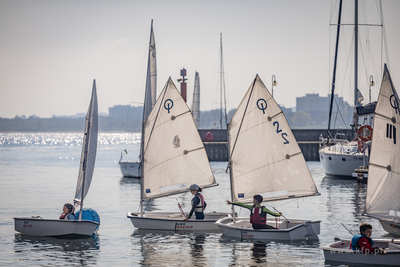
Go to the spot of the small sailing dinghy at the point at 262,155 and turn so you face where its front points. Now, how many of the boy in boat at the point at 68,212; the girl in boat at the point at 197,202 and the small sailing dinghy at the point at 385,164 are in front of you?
2

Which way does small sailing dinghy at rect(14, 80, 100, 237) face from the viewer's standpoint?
to the viewer's right

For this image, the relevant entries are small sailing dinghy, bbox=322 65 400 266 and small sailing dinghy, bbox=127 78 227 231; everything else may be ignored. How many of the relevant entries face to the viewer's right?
1

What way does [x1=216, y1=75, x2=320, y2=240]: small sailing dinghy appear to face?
to the viewer's left

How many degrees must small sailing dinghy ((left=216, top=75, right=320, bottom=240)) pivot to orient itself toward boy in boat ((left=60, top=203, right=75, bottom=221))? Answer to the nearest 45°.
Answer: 0° — it already faces them

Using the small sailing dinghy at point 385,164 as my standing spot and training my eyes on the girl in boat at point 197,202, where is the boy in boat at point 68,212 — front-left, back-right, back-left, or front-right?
front-left

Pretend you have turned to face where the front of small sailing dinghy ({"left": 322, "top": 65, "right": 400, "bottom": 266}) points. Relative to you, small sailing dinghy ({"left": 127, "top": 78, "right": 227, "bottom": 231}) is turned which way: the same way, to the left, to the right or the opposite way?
the opposite way

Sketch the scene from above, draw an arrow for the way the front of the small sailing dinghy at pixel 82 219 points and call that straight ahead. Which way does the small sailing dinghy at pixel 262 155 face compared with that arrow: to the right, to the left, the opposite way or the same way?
the opposite way

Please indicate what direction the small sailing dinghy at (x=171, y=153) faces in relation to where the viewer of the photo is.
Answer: facing to the left of the viewer

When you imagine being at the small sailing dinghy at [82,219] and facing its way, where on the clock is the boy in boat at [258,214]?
The boy in boat is roughly at 1 o'clock from the small sailing dinghy.

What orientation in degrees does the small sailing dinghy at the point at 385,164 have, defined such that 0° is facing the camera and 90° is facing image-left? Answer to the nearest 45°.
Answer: approximately 270°

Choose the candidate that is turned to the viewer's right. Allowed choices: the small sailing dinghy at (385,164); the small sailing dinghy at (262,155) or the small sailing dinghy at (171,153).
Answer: the small sailing dinghy at (385,164)

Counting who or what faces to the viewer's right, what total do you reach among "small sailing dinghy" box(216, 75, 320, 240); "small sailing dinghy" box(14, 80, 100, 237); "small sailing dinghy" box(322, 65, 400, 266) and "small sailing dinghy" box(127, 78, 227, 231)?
2

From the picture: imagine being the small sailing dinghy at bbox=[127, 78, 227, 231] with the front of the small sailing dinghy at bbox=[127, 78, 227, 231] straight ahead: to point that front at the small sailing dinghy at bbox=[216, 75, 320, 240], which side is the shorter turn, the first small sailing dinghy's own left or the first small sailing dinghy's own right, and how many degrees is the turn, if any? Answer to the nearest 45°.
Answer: approximately 135° to the first small sailing dinghy's own left

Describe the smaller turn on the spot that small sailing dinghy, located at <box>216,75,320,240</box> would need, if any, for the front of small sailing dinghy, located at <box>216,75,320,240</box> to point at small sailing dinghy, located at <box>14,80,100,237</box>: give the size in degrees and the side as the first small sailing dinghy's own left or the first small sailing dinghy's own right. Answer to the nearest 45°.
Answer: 0° — it already faces it

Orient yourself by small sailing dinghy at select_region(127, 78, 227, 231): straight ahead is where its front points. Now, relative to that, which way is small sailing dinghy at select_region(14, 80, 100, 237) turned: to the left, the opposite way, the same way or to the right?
the opposite way
